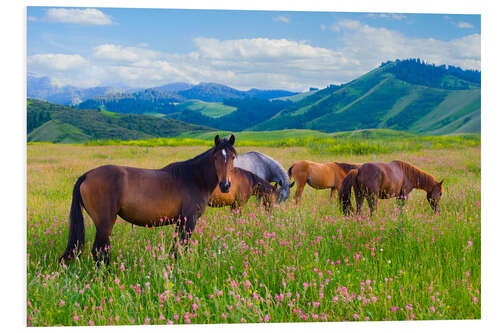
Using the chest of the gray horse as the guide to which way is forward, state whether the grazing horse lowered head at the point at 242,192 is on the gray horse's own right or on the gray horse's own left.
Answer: on the gray horse's own right

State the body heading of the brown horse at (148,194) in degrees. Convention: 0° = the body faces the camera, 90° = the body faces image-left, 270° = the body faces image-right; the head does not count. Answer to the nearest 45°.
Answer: approximately 270°

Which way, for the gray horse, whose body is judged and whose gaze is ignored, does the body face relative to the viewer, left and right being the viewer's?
facing to the right of the viewer

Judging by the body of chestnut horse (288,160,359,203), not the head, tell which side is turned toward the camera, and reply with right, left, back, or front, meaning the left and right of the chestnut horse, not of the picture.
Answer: right

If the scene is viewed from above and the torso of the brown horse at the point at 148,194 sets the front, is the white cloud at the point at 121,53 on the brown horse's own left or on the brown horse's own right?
on the brown horse's own left
